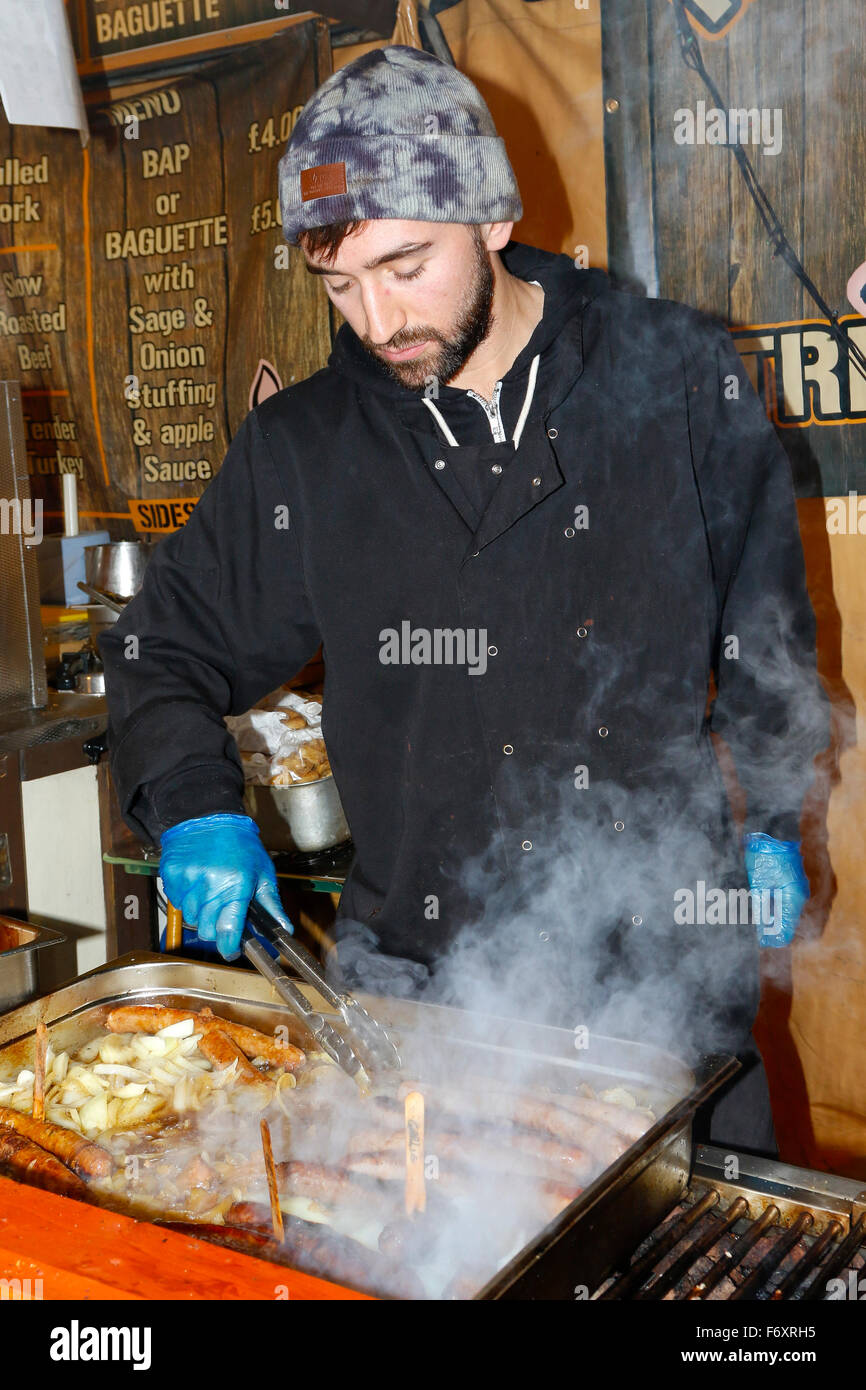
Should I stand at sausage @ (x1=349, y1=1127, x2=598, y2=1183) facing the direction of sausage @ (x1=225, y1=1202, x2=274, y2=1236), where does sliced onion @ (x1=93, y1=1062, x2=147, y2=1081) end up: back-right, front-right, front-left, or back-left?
front-right

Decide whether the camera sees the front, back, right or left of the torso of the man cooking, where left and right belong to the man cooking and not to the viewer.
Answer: front

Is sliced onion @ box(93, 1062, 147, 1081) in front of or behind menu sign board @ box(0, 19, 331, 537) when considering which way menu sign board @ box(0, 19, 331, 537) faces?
in front

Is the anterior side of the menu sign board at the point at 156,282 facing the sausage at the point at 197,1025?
yes

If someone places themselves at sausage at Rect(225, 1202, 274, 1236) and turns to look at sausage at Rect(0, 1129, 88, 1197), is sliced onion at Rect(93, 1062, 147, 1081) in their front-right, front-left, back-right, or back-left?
front-right

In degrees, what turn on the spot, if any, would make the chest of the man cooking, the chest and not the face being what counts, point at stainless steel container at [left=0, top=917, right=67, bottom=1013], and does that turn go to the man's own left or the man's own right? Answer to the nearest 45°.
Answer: approximately 90° to the man's own right

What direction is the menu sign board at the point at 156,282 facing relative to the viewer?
toward the camera

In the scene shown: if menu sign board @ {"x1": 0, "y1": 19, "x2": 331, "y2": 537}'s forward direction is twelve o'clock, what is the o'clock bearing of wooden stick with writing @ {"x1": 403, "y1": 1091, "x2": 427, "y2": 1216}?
The wooden stick with writing is roughly at 12 o'clock from the menu sign board.

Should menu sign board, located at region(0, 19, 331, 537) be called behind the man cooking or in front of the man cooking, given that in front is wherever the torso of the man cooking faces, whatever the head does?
behind

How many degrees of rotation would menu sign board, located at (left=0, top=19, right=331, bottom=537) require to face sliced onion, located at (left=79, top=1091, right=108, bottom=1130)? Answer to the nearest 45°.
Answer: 0° — it already faces it

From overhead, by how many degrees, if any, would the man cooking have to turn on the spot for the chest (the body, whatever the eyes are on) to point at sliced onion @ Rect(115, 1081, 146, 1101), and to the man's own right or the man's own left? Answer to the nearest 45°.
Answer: approximately 45° to the man's own right

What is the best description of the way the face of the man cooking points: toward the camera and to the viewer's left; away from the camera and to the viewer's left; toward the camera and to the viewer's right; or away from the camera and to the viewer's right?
toward the camera and to the viewer's left

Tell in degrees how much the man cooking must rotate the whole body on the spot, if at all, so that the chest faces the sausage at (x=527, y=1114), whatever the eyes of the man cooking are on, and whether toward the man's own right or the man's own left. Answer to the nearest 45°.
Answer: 0° — they already face it
